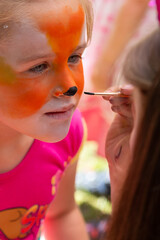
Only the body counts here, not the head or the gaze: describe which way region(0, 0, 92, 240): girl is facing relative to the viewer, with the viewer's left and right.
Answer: facing the viewer and to the right of the viewer

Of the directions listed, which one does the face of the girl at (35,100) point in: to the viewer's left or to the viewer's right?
to the viewer's right
